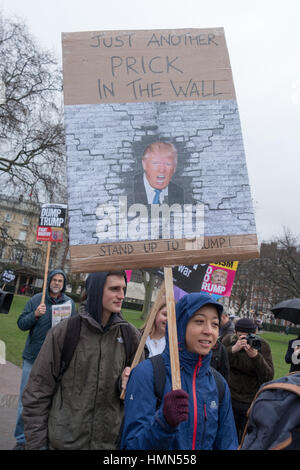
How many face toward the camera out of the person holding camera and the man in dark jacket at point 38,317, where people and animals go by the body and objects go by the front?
2

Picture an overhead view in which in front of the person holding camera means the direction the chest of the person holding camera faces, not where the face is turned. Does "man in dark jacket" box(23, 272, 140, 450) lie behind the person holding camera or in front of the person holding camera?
in front

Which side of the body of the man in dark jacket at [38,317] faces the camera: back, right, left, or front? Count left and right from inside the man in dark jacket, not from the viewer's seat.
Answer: front

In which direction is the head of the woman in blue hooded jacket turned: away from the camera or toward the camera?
toward the camera

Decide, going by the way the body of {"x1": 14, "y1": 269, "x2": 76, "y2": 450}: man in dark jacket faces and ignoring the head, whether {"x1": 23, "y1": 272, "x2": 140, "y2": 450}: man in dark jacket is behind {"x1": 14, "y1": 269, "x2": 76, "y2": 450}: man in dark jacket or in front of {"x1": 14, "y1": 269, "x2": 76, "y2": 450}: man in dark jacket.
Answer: in front

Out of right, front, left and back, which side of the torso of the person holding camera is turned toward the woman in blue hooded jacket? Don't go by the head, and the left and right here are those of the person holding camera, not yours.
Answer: front

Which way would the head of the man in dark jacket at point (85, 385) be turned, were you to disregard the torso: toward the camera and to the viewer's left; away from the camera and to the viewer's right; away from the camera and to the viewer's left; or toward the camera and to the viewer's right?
toward the camera and to the viewer's right

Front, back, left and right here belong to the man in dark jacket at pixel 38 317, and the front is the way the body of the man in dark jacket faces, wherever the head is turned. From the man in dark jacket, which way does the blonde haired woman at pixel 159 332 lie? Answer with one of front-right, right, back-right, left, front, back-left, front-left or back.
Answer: front-left

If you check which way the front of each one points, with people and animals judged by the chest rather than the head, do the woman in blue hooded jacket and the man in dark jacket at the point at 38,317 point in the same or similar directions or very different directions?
same or similar directions

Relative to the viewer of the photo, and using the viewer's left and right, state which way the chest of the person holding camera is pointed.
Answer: facing the viewer

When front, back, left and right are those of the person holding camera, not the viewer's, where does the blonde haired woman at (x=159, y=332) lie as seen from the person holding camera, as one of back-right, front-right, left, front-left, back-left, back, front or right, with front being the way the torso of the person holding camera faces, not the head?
front-right
